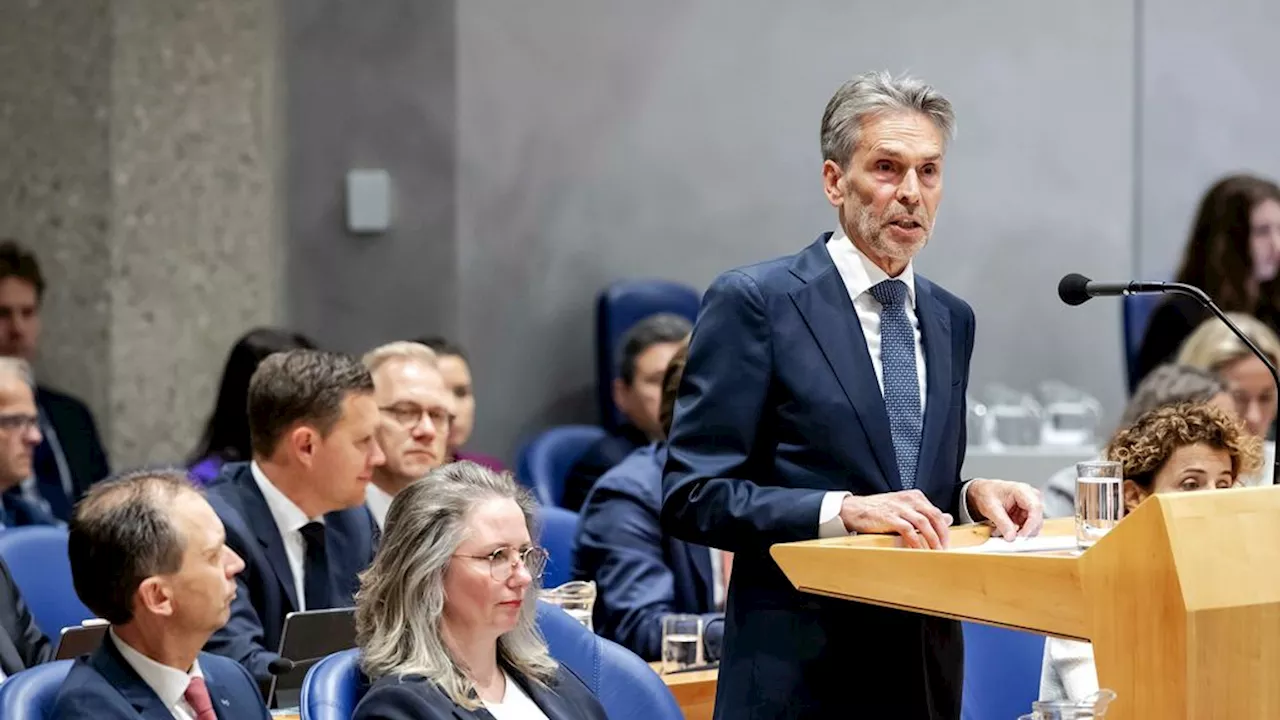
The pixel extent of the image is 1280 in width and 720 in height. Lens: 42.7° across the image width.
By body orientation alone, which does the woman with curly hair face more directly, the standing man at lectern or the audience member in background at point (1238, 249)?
the standing man at lectern

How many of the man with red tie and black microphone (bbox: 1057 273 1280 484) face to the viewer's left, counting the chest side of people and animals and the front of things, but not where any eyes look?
1

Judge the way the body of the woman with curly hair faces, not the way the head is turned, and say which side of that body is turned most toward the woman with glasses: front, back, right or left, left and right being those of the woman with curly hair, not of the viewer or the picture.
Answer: right

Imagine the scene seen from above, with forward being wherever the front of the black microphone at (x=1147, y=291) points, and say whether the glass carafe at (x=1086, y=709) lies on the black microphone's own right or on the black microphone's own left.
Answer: on the black microphone's own left

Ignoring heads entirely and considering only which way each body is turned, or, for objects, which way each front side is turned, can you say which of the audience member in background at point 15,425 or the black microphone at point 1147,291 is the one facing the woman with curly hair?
the audience member in background

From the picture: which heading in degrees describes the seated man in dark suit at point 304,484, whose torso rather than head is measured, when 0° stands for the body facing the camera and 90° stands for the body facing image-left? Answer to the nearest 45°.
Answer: approximately 315°

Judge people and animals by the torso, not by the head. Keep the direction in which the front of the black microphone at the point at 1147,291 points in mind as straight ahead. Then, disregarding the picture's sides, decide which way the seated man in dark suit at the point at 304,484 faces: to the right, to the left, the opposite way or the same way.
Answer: the opposite way

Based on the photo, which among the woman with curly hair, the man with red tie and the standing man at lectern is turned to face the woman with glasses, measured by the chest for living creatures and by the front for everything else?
the man with red tie

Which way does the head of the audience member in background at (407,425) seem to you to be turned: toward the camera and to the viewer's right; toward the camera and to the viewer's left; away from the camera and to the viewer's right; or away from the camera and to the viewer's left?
toward the camera and to the viewer's right

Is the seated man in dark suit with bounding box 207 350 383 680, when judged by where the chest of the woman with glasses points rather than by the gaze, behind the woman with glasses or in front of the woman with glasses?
behind

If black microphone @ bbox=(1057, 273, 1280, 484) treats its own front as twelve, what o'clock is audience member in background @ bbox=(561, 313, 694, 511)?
The audience member in background is roughly at 2 o'clock from the black microphone.
